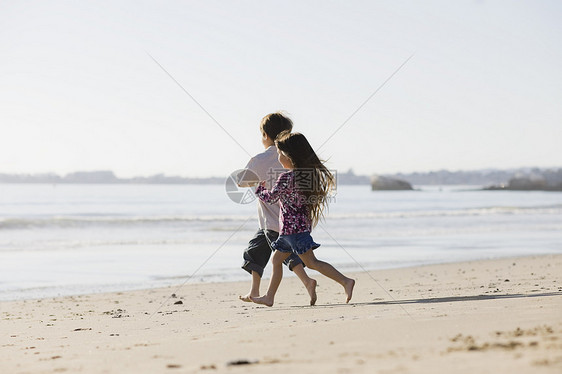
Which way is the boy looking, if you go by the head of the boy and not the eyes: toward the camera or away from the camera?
away from the camera

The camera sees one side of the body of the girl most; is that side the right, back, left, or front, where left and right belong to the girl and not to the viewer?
left

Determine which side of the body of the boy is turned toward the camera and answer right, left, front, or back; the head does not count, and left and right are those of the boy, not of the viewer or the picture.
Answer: left
